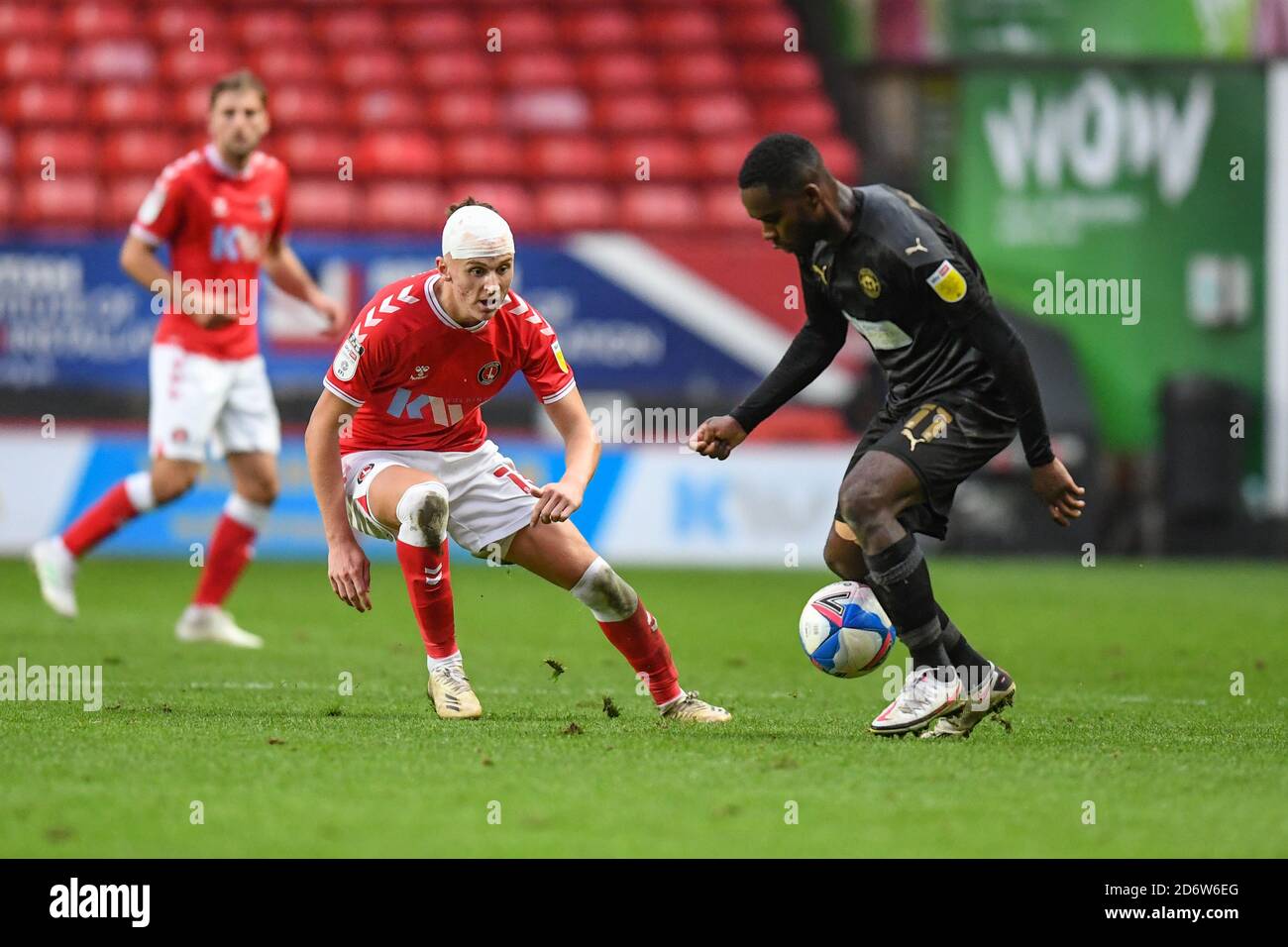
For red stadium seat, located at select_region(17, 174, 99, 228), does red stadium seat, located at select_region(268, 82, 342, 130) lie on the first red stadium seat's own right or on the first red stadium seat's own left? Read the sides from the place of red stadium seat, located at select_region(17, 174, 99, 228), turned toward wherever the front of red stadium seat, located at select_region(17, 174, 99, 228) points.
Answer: on the first red stadium seat's own left

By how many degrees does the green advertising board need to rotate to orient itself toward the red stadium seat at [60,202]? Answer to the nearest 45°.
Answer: approximately 90° to its right

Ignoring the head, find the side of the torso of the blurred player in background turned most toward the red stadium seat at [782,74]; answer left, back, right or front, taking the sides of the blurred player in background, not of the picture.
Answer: left

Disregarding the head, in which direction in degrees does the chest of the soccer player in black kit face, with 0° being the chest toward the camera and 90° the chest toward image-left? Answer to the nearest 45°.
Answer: approximately 45°

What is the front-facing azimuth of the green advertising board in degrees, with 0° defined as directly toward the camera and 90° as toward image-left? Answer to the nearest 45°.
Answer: approximately 0°

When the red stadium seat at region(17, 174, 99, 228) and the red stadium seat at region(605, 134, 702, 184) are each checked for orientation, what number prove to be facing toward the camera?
2

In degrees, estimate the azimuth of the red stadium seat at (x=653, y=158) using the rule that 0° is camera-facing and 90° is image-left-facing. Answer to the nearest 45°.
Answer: approximately 0°
